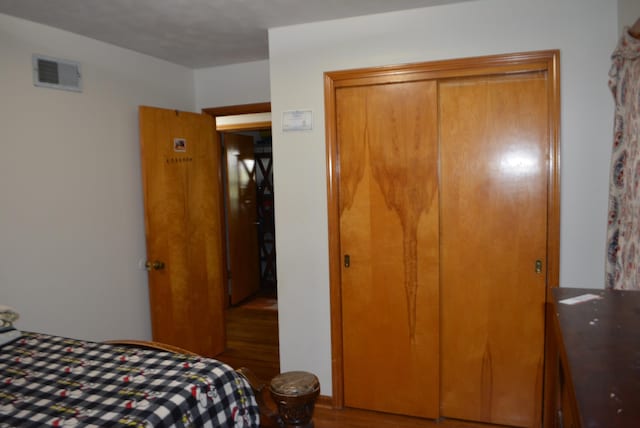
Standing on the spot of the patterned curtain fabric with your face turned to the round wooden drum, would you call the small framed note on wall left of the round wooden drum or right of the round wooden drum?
right

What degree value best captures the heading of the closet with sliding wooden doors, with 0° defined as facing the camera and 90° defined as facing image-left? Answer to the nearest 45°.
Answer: approximately 0°

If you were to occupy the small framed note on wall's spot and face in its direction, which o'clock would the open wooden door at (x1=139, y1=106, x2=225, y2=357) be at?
The open wooden door is roughly at 4 o'clock from the small framed note on wall.

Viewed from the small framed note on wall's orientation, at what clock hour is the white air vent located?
The white air vent is roughly at 3 o'clock from the small framed note on wall.

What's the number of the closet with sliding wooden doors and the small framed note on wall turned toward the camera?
2

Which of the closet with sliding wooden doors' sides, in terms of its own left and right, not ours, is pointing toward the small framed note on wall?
right

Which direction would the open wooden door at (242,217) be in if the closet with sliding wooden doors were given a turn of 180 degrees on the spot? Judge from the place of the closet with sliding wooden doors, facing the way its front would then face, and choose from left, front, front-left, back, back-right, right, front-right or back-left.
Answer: front-left

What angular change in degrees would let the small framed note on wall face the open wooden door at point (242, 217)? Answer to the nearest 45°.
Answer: approximately 180°

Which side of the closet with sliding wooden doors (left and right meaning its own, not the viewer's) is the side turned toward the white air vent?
right

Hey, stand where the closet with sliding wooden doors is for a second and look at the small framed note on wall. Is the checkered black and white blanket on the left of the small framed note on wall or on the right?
left

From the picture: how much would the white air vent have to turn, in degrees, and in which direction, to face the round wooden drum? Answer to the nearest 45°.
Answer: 0° — it already faces it
